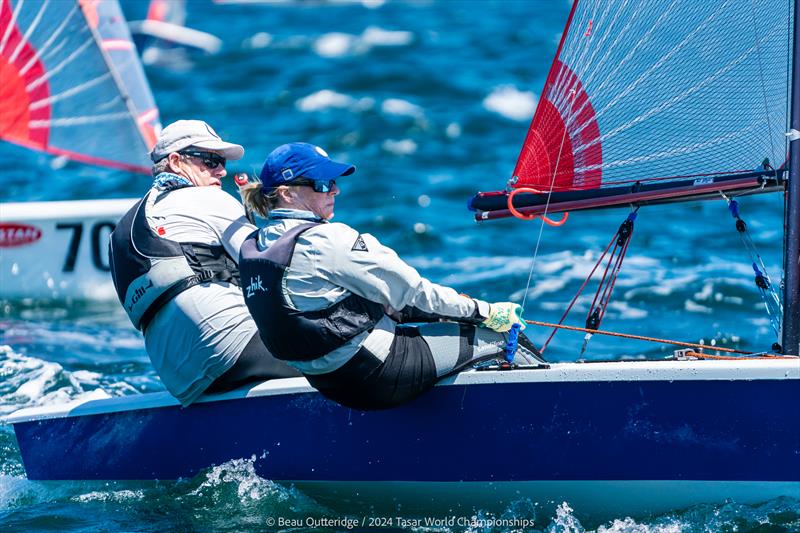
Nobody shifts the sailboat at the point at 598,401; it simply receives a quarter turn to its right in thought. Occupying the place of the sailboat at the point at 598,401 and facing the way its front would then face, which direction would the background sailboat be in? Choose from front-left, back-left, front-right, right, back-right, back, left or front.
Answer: back-right

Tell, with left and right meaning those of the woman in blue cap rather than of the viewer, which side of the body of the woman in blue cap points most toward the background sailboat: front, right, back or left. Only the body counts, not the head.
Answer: left

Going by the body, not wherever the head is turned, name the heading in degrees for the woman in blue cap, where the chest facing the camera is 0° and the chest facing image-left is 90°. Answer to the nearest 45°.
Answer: approximately 225°

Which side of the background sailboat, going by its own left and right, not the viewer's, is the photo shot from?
right

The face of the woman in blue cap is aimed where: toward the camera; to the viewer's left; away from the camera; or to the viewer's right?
to the viewer's right

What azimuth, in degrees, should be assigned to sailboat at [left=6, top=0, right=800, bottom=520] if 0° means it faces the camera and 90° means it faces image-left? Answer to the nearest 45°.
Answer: approximately 270°

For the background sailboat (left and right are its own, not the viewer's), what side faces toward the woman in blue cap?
right

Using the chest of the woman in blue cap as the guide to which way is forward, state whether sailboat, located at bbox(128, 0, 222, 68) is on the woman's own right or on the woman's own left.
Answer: on the woman's own left

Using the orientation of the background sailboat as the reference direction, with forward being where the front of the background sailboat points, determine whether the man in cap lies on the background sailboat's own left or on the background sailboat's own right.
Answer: on the background sailboat's own right

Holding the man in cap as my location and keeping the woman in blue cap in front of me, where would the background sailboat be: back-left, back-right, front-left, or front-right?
back-left
